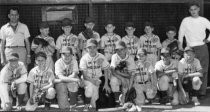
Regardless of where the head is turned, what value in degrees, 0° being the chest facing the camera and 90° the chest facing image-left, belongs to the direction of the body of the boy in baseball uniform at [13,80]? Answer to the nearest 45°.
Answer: approximately 0°

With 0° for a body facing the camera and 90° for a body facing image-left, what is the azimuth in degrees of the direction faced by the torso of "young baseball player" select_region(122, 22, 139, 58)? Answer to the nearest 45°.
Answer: approximately 0°

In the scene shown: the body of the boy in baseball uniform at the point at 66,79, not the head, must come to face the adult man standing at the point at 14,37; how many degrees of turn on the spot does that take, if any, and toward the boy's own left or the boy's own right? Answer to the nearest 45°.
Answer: approximately 135° to the boy's own right

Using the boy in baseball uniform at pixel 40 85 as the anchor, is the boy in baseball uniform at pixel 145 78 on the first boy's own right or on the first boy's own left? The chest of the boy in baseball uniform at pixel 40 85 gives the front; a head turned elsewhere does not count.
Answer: on the first boy's own left

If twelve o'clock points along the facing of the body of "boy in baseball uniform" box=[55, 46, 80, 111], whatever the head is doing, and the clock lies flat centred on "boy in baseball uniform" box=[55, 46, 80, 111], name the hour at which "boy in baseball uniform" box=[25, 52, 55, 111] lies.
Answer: "boy in baseball uniform" box=[25, 52, 55, 111] is roughly at 3 o'clock from "boy in baseball uniform" box=[55, 46, 80, 111].

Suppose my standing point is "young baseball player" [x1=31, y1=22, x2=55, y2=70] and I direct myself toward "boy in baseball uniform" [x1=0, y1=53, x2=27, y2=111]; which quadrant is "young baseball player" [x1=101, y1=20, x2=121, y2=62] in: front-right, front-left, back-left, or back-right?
back-left

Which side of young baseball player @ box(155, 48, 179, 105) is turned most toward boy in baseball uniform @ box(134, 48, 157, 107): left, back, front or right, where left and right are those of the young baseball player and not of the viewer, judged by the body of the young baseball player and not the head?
right
